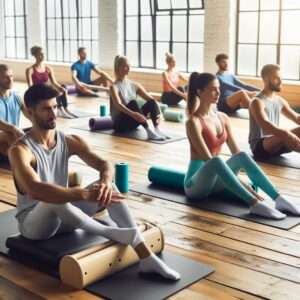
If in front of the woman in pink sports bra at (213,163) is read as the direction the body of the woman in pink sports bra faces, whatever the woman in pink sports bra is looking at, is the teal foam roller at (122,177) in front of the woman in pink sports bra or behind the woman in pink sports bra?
behind

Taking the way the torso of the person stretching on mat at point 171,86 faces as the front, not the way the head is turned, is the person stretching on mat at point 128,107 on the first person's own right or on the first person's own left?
on the first person's own right

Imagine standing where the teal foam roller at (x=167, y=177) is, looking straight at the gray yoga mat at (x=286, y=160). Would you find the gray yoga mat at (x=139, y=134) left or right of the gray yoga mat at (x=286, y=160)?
left

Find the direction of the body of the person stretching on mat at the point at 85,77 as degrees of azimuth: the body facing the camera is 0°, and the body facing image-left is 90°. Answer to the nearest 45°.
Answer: approximately 315°

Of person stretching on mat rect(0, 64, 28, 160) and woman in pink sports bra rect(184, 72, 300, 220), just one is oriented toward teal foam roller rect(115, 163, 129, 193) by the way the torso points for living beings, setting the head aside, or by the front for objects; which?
the person stretching on mat
